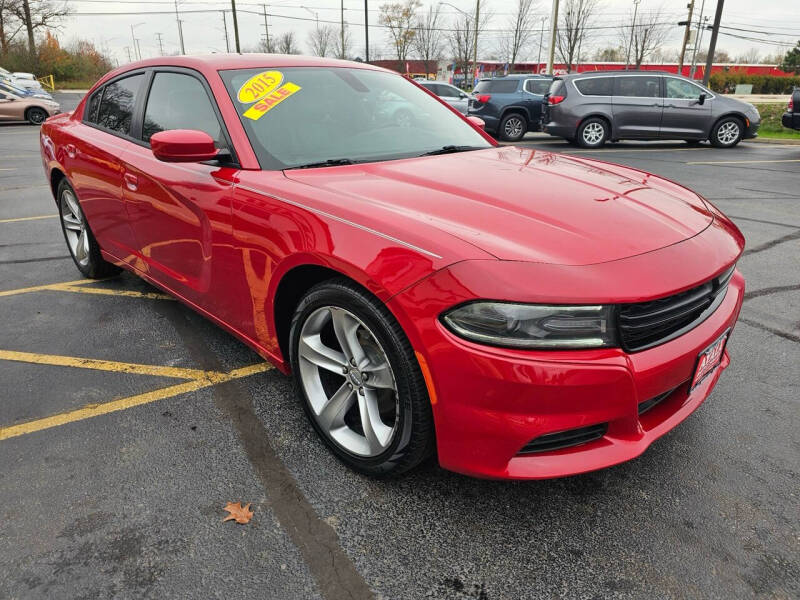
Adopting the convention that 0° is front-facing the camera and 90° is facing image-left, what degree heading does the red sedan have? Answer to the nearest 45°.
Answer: approximately 315°

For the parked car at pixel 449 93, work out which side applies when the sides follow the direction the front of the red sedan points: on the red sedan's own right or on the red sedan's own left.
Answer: on the red sedan's own left

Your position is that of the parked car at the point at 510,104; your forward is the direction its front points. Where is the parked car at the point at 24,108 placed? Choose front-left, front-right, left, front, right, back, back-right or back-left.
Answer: back-left

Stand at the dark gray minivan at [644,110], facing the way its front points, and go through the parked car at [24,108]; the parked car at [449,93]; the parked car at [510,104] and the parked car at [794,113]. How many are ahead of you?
1

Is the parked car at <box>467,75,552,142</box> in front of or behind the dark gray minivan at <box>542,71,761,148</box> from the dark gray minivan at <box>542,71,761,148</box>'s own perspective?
behind

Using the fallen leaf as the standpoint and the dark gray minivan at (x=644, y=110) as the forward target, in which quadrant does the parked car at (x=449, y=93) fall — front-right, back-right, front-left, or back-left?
front-left

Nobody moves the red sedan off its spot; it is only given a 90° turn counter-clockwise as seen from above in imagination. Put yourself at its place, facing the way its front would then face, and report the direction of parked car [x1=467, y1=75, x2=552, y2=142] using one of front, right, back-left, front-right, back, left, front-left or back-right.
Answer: front-left

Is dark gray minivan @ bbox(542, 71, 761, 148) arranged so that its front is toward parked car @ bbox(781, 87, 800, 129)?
yes

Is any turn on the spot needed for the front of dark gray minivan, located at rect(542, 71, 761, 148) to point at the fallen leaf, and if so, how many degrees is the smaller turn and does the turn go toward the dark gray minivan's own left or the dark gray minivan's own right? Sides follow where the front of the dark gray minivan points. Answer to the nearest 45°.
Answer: approximately 90° to the dark gray minivan's own right

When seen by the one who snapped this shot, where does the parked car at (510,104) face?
facing away from the viewer and to the right of the viewer

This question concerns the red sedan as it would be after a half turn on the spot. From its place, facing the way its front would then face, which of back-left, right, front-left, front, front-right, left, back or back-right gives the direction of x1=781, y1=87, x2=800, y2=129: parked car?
right

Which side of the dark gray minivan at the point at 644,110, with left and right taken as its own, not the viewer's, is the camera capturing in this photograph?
right
